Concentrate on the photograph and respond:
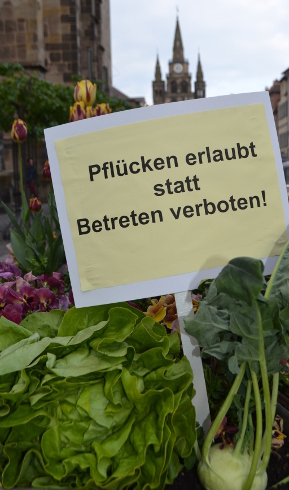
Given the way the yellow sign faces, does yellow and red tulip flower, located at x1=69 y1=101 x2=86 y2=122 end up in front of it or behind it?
behind

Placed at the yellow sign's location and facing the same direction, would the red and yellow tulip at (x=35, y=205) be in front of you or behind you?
behind

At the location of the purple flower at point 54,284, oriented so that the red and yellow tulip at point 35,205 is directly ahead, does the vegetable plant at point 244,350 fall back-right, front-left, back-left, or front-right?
back-right

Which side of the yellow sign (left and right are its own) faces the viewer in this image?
front
